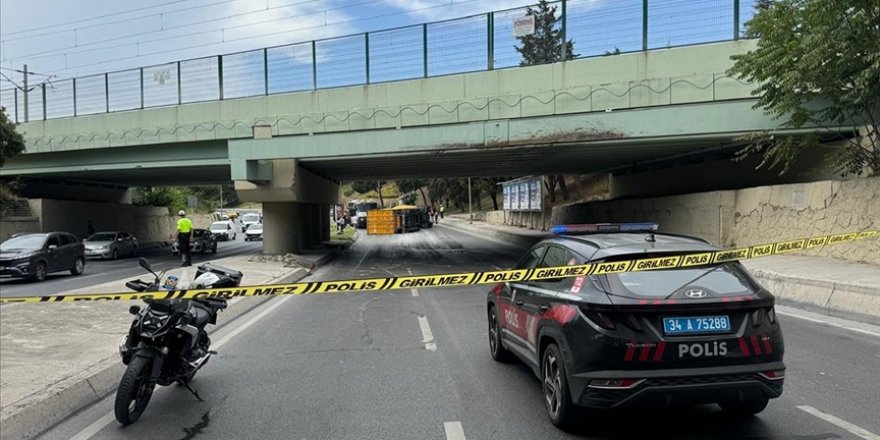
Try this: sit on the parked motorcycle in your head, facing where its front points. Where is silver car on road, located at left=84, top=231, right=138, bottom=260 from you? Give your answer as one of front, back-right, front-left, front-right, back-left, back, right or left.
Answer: back-right

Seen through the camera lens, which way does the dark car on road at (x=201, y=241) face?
facing the viewer and to the left of the viewer

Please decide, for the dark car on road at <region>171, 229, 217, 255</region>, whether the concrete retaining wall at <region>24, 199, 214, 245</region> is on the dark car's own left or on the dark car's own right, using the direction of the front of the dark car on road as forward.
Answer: on the dark car's own right

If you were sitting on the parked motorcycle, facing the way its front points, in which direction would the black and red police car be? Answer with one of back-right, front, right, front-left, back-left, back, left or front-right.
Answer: left

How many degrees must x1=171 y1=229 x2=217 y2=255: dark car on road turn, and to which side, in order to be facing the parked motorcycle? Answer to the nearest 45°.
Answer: approximately 45° to its left

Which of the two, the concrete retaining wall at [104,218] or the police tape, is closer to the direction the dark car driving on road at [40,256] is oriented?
the police tape

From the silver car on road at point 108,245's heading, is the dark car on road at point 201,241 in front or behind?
behind

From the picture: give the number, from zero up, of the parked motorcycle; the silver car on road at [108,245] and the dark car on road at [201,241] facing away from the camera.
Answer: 0

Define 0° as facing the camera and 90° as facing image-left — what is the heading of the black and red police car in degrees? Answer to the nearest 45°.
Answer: approximately 135°

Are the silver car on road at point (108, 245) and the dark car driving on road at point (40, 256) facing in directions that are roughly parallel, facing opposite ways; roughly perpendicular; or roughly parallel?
roughly parallel

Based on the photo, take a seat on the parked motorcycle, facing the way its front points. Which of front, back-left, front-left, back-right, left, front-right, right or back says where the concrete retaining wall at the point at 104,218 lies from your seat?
back-right

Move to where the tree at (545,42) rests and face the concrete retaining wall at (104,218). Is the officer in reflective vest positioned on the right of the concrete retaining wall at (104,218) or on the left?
left

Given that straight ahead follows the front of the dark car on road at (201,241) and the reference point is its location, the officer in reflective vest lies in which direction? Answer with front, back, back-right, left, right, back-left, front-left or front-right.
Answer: front-left

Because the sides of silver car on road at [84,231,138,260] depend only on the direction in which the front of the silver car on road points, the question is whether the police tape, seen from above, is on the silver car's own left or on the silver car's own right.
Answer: on the silver car's own left

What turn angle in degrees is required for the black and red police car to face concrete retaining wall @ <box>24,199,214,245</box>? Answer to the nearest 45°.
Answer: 0° — it already faces it
